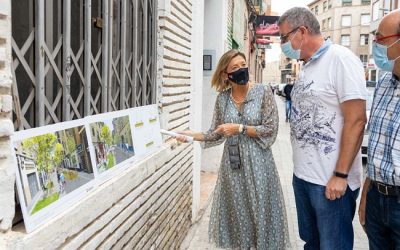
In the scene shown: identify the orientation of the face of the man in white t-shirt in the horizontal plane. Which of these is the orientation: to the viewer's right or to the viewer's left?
to the viewer's left

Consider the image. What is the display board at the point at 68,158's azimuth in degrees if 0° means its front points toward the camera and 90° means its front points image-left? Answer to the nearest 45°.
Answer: approximately 315°

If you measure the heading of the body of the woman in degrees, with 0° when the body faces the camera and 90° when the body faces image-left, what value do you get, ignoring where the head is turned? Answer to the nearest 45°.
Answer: approximately 0°

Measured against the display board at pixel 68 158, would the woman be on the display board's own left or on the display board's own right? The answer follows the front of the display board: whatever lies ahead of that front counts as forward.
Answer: on the display board's own left

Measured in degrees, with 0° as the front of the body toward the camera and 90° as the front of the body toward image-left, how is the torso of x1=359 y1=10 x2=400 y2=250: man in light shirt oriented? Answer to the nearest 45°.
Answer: approximately 45°
